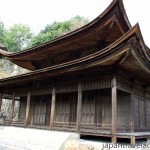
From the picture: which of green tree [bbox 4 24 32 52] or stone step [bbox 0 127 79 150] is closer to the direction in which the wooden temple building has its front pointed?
the stone step

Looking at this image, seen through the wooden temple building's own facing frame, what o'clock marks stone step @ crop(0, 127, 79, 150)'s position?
The stone step is roughly at 1 o'clock from the wooden temple building.

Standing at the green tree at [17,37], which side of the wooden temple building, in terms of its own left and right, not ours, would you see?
right

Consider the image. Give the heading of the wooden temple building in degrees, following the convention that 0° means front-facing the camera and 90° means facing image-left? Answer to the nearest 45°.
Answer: approximately 45°

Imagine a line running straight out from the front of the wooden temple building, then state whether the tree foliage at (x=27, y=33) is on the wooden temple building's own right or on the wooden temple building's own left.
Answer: on the wooden temple building's own right

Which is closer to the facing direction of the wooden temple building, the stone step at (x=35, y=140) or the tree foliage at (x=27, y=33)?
the stone step
